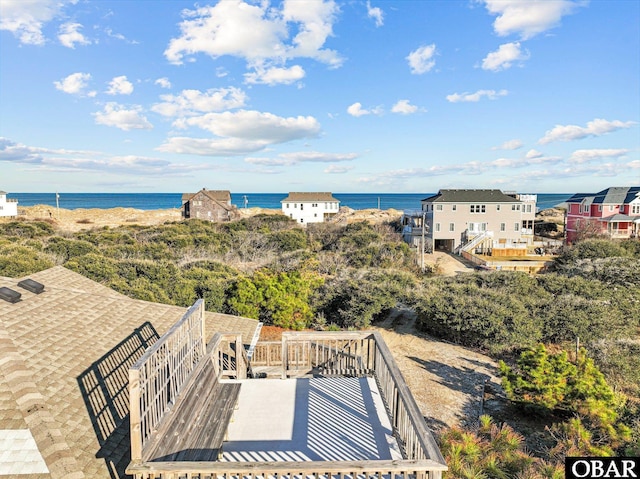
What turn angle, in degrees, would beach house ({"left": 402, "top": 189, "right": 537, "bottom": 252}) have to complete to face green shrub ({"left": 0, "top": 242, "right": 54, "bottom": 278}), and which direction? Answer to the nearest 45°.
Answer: approximately 45° to its right

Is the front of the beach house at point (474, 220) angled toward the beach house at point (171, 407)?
yes

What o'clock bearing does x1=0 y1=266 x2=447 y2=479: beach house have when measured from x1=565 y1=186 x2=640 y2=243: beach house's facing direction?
x1=0 y1=266 x2=447 y2=479: beach house is roughly at 12 o'clock from x1=565 y1=186 x2=640 y2=243: beach house.

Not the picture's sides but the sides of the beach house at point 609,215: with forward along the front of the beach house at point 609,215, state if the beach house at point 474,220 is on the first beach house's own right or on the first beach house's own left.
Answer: on the first beach house's own right

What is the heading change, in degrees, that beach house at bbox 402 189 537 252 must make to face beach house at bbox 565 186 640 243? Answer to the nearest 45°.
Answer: approximately 135° to its left

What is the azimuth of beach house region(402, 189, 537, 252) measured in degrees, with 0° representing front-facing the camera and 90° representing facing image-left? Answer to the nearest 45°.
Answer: approximately 0°

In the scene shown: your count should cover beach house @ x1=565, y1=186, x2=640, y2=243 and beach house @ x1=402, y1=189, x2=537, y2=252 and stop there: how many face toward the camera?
2
